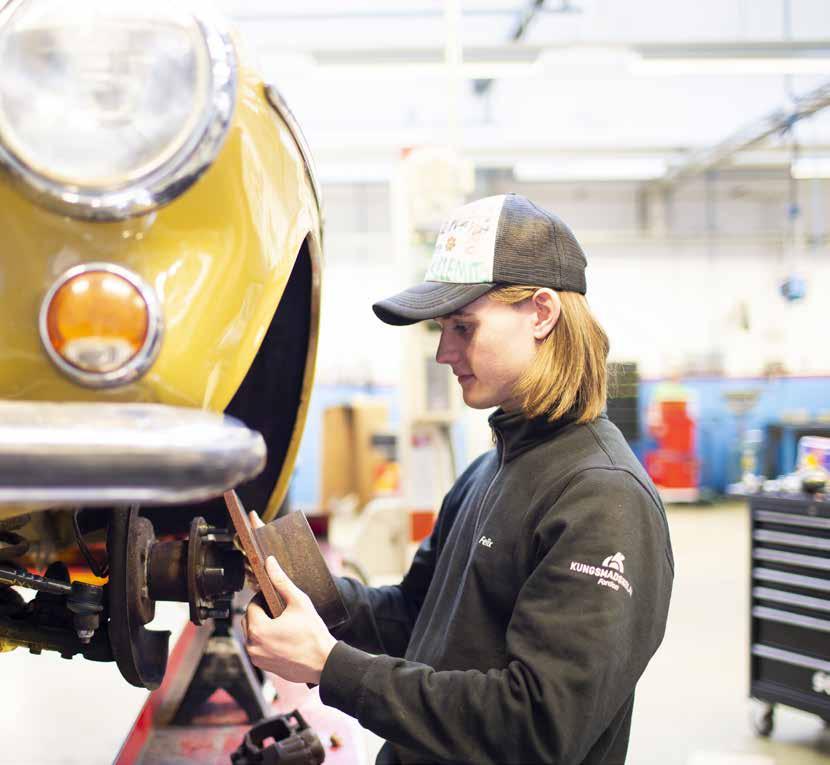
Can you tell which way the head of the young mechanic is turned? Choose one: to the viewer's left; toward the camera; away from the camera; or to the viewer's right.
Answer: to the viewer's left

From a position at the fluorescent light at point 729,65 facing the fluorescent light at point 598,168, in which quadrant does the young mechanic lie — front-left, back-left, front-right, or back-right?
back-left

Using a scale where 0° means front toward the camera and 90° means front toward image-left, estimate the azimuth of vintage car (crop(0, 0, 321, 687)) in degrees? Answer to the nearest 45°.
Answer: approximately 0°

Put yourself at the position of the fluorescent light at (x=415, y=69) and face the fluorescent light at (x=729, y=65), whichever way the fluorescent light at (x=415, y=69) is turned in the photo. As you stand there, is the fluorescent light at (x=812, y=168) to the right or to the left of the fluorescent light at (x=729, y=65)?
left

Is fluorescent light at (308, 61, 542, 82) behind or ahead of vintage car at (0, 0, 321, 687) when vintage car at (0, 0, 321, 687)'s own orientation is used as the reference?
behind

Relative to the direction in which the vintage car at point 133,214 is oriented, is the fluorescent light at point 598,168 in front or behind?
behind
